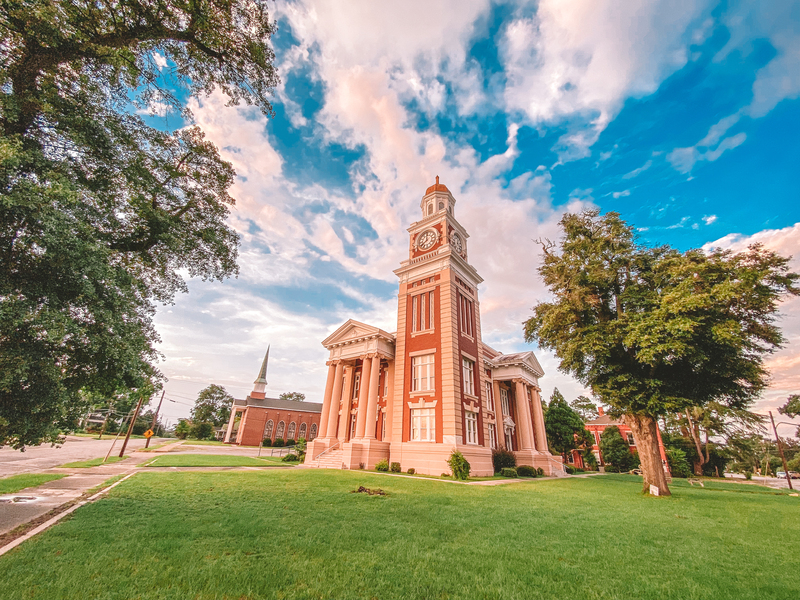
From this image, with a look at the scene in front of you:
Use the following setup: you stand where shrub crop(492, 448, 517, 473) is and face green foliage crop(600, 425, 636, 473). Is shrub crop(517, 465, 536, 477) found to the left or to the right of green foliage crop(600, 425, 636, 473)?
right

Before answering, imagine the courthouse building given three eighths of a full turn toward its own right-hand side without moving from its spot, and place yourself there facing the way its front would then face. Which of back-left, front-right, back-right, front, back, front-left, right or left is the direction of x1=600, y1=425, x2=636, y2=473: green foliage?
front-right

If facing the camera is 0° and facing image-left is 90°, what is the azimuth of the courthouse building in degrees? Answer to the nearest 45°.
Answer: approximately 45°

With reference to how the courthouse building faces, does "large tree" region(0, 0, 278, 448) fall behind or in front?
in front

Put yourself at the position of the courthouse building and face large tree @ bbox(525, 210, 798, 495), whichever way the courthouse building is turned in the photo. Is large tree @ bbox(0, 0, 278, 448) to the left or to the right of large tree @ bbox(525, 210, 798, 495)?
right

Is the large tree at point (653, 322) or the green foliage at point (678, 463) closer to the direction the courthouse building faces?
the large tree

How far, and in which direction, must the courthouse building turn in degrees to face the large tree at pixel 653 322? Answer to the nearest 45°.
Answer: approximately 90° to its left
